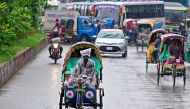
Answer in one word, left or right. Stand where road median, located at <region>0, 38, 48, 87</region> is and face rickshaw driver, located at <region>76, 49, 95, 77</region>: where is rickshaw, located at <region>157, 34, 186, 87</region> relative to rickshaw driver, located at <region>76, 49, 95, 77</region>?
left

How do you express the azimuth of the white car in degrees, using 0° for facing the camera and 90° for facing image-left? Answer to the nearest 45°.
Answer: approximately 0°

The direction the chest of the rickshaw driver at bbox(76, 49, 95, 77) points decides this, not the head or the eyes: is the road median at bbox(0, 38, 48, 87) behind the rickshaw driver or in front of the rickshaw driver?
behind

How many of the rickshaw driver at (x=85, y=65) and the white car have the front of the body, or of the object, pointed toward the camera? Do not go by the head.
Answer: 2

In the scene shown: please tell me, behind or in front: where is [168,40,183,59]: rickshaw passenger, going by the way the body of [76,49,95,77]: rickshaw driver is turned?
behind

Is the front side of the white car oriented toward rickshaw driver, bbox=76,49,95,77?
yes

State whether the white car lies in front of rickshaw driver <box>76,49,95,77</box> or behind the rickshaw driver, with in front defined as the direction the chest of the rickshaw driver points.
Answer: behind

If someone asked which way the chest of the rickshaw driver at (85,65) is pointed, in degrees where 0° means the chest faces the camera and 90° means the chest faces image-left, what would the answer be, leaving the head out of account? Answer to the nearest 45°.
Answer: approximately 0°
